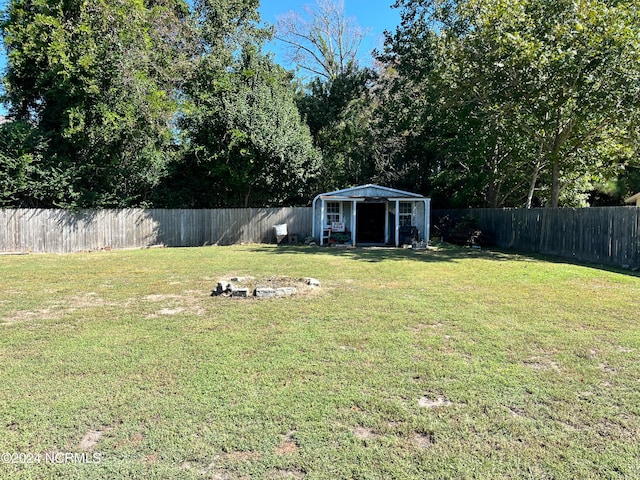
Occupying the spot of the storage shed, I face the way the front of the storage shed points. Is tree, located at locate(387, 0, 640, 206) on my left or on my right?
on my left

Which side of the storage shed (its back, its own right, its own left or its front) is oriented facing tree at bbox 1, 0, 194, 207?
right

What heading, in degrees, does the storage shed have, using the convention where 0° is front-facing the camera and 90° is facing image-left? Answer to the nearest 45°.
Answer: approximately 0°

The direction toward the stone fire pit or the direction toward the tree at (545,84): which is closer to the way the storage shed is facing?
the stone fire pit

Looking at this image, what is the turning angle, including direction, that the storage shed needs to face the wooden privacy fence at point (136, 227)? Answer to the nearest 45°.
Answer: approximately 90° to its right

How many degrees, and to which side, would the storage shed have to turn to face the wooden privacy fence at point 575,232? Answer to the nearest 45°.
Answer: approximately 45° to its left

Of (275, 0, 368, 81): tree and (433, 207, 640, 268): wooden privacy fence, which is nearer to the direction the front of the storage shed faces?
the wooden privacy fence

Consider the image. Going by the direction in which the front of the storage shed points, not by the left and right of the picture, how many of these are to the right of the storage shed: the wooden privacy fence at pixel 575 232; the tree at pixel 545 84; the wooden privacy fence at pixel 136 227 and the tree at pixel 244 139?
2

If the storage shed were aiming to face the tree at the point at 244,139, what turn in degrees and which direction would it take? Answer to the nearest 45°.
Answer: approximately 90° to its right

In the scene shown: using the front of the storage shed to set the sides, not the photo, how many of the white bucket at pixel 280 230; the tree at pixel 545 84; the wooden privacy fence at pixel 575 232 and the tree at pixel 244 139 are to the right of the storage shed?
2

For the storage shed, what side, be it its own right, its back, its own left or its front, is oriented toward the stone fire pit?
front

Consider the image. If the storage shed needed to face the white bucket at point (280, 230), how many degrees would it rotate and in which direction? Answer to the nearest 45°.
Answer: approximately 90° to its right
